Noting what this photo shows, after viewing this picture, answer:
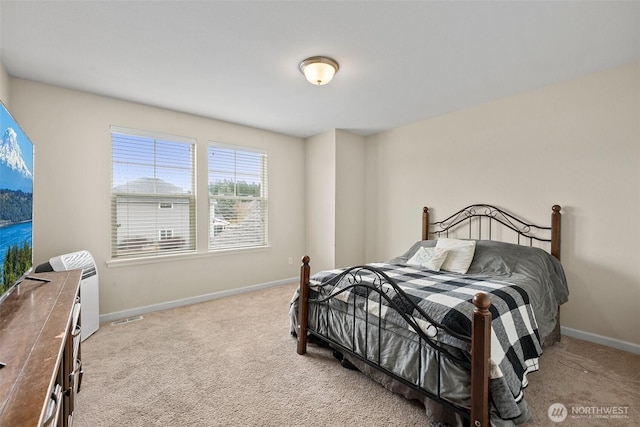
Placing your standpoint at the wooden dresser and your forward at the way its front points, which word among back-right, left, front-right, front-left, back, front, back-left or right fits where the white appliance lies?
left

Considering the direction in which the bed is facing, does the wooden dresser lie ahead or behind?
ahead

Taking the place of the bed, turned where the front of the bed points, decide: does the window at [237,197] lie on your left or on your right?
on your right

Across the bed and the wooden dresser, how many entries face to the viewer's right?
1

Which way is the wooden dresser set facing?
to the viewer's right

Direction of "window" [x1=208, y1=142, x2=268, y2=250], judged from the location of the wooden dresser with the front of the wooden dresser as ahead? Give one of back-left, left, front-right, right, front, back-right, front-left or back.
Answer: front-left
